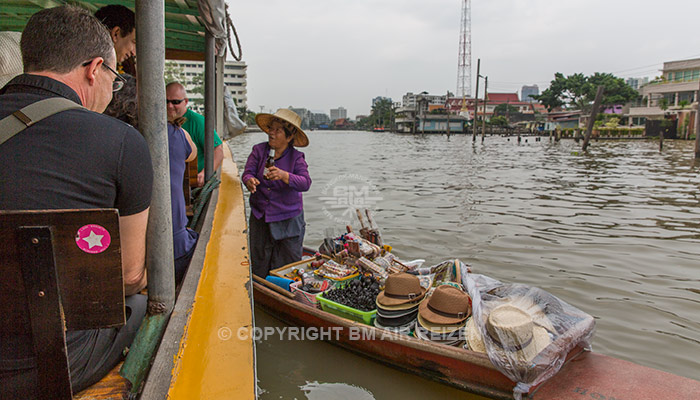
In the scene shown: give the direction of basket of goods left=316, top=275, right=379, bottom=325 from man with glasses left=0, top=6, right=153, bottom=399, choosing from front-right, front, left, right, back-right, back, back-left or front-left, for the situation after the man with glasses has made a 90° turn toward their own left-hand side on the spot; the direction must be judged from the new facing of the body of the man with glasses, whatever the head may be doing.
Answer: right

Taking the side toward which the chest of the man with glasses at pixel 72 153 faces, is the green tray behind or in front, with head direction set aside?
in front

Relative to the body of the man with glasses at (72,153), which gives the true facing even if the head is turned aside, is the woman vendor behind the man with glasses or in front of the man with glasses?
in front

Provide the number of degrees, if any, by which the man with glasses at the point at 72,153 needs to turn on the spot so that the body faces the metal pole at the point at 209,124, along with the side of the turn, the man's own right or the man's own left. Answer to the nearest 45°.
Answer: approximately 45° to the man's own left

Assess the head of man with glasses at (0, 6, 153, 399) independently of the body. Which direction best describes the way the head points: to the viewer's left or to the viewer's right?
to the viewer's right

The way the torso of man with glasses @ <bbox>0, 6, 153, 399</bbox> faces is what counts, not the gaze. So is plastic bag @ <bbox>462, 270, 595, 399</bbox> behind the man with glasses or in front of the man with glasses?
in front

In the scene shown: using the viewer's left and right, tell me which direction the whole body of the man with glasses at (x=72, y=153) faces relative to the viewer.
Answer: facing away from the viewer and to the right of the viewer

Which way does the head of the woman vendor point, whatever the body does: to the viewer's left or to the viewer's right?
to the viewer's left

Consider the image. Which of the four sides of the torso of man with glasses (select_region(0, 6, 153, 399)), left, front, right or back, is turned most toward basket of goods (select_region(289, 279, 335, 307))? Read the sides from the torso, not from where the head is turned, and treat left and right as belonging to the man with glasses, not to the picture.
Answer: front
